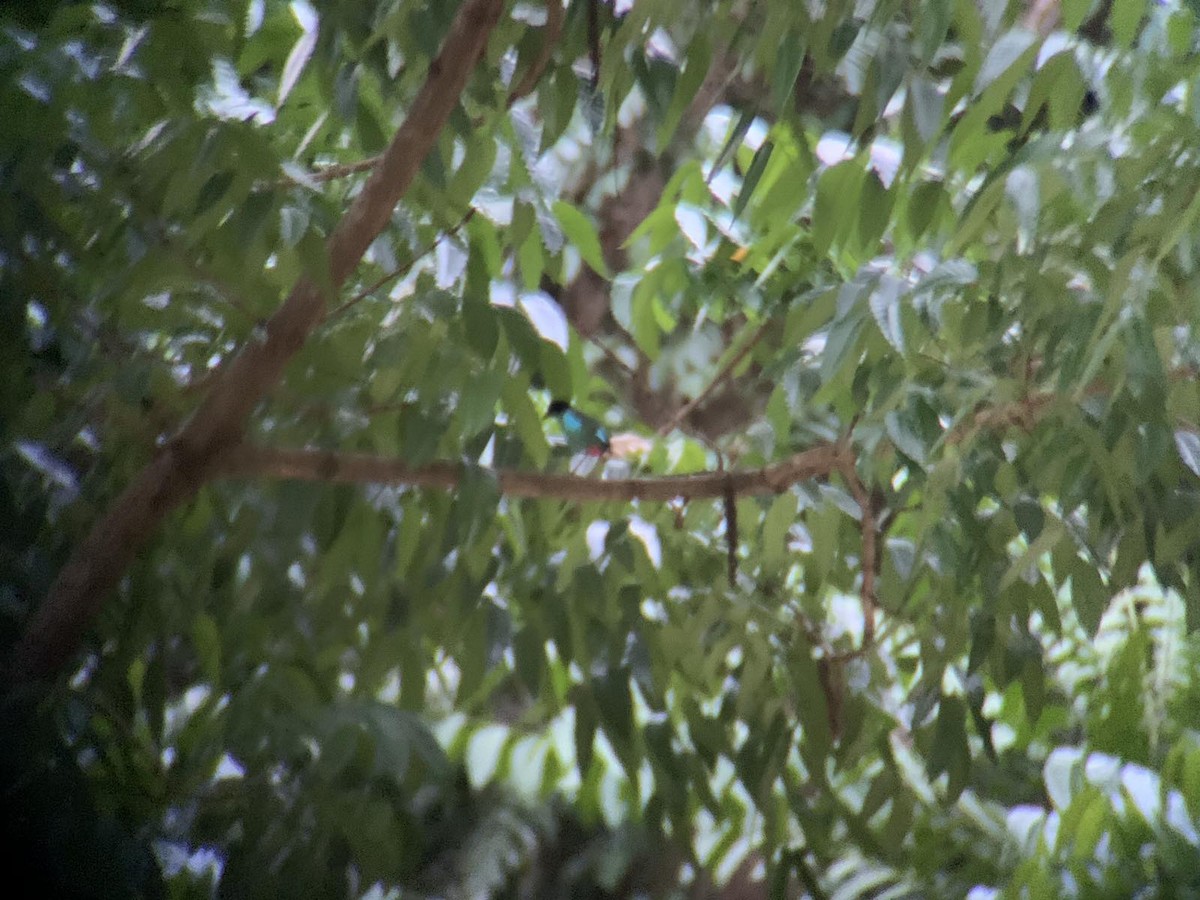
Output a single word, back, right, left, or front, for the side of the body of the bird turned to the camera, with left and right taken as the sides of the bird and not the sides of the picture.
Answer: left
